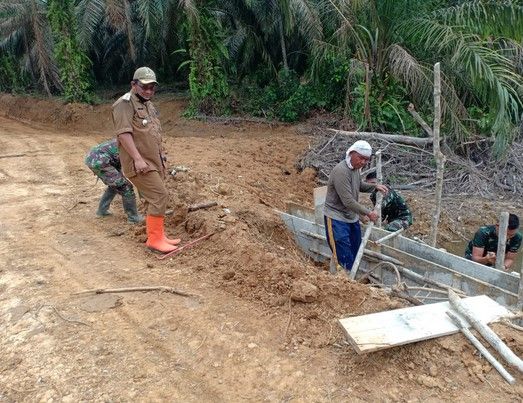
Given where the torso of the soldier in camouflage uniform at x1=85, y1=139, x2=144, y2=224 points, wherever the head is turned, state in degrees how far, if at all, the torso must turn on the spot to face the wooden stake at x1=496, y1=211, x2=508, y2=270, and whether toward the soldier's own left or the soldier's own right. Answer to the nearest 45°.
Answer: approximately 45° to the soldier's own right

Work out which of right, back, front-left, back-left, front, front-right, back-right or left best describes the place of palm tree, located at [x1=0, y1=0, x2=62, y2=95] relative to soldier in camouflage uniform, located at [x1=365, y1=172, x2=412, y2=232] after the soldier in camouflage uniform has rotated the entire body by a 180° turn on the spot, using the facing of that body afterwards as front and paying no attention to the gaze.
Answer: back-left

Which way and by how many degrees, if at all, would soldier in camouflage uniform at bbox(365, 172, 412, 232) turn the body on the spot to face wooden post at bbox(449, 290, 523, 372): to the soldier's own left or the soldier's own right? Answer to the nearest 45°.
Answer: approximately 90° to the soldier's own left

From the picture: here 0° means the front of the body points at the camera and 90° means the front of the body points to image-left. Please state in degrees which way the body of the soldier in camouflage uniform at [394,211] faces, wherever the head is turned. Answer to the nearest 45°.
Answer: approximately 90°

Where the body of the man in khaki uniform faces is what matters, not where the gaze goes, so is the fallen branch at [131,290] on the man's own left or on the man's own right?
on the man's own right

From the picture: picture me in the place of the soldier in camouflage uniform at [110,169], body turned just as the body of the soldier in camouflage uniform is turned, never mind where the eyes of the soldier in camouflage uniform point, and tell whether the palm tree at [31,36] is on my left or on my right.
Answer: on my left

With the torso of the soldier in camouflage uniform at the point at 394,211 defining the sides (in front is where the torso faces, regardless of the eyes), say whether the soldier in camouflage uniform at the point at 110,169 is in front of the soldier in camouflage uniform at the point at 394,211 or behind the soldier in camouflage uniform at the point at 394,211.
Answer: in front

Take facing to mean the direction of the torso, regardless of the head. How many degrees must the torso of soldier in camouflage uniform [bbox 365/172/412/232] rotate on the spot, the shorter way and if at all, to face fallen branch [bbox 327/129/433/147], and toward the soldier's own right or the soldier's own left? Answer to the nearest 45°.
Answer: approximately 90° to the soldier's own right

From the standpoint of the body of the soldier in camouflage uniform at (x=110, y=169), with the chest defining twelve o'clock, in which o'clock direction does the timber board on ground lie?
The timber board on ground is roughly at 2 o'clock from the soldier in camouflage uniform.

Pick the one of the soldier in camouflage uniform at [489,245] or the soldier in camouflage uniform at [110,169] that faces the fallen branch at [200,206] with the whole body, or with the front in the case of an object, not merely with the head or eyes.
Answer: the soldier in camouflage uniform at [110,169]

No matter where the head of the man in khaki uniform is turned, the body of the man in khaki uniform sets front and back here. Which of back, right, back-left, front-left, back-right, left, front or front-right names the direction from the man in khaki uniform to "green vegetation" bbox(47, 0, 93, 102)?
back-left

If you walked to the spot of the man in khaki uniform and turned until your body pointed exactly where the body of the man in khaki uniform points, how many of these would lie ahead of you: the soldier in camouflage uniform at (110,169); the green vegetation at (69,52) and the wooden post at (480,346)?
1

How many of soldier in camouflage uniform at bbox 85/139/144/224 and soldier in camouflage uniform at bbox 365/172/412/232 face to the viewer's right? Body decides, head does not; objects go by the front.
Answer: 1

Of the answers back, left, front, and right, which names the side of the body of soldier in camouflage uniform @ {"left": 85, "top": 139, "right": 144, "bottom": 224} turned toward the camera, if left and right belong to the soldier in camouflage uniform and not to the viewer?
right

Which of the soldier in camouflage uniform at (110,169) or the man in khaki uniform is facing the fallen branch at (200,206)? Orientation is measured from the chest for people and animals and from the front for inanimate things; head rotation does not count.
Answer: the soldier in camouflage uniform
